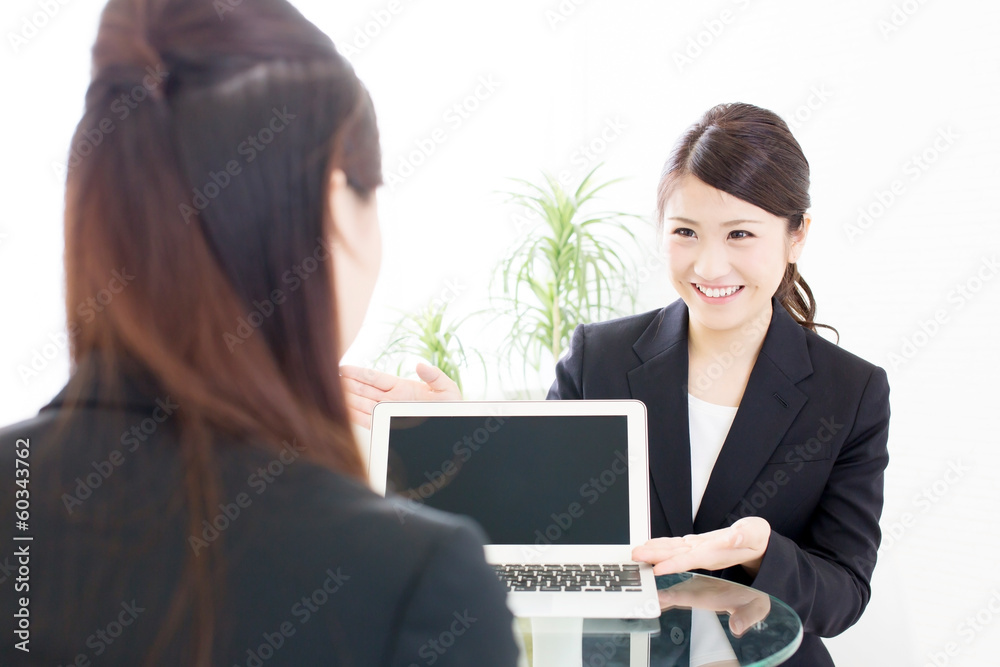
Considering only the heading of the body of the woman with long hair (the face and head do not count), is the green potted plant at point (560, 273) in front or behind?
in front

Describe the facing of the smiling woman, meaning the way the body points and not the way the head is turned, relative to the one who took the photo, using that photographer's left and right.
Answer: facing the viewer and to the left of the viewer

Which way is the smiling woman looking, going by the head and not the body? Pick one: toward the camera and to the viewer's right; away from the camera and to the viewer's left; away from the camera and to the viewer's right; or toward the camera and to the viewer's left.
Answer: toward the camera and to the viewer's left

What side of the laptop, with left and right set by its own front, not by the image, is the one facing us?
front

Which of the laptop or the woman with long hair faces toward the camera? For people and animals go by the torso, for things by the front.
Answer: the laptop

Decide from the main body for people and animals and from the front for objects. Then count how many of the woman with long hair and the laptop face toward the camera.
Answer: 1

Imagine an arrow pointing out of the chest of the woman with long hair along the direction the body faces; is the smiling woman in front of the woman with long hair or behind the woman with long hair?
in front

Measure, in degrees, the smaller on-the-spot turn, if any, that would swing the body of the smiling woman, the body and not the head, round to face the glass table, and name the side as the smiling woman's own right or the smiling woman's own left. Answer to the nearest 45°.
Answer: approximately 45° to the smiling woman's own left

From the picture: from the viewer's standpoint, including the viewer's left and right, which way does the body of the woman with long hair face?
facing away from the viewer and to the right of the viewer

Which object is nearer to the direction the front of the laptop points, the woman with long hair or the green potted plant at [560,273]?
the woman with long hair

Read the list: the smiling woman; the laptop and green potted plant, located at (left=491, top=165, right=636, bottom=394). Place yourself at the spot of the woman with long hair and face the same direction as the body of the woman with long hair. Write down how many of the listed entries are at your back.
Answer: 0

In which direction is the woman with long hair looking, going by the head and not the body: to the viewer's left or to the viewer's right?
to the viewer's right
